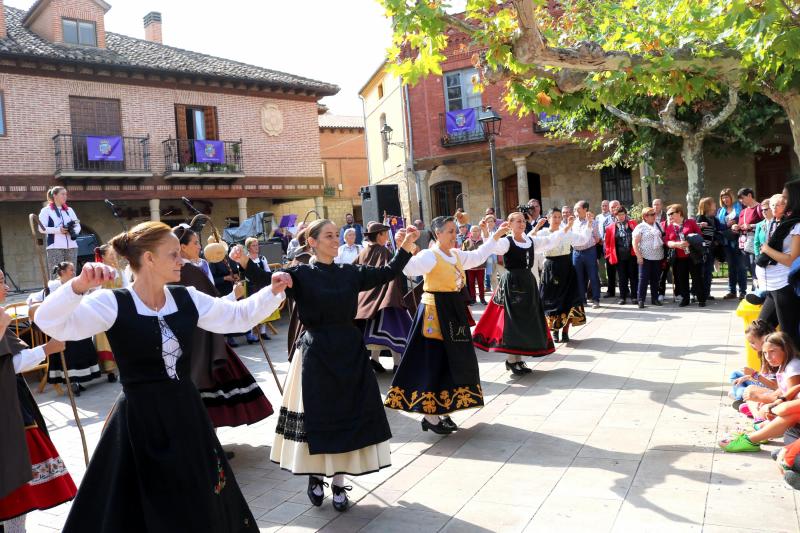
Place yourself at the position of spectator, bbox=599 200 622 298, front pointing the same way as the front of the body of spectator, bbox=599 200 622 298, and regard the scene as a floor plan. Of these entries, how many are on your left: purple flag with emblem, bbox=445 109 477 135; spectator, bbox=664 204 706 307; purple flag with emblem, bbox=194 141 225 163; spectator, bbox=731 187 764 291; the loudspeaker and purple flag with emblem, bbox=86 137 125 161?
2

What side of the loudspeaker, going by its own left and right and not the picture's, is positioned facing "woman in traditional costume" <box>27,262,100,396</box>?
right

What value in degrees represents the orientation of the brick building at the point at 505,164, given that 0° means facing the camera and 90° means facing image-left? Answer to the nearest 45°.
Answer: approximately 45°

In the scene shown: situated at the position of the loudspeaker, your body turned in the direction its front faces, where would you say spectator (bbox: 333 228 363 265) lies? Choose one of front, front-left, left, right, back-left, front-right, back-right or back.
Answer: front-right

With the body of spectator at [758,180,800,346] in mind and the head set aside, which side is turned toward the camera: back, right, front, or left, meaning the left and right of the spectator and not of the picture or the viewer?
left

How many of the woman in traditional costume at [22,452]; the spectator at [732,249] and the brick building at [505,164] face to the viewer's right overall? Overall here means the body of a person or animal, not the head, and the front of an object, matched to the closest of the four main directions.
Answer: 1

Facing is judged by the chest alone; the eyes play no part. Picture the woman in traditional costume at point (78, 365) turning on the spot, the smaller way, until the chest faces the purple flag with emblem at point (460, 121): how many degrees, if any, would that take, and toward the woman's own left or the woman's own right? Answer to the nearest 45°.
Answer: approximately 90° to the woman's own left

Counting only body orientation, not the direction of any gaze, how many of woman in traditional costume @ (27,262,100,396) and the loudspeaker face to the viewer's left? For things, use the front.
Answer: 0

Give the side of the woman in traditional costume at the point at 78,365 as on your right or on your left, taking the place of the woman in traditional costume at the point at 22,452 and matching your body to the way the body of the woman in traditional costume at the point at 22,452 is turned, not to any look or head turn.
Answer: on your left

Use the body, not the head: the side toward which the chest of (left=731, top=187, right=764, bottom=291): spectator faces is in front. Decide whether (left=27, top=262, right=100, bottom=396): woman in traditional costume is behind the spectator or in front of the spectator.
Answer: in front

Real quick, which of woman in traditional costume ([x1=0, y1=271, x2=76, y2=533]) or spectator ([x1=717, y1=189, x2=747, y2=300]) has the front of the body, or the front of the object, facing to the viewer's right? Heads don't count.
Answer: the woman in traditional costume

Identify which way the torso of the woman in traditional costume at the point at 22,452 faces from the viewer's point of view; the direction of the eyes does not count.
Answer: to the viewer's right
